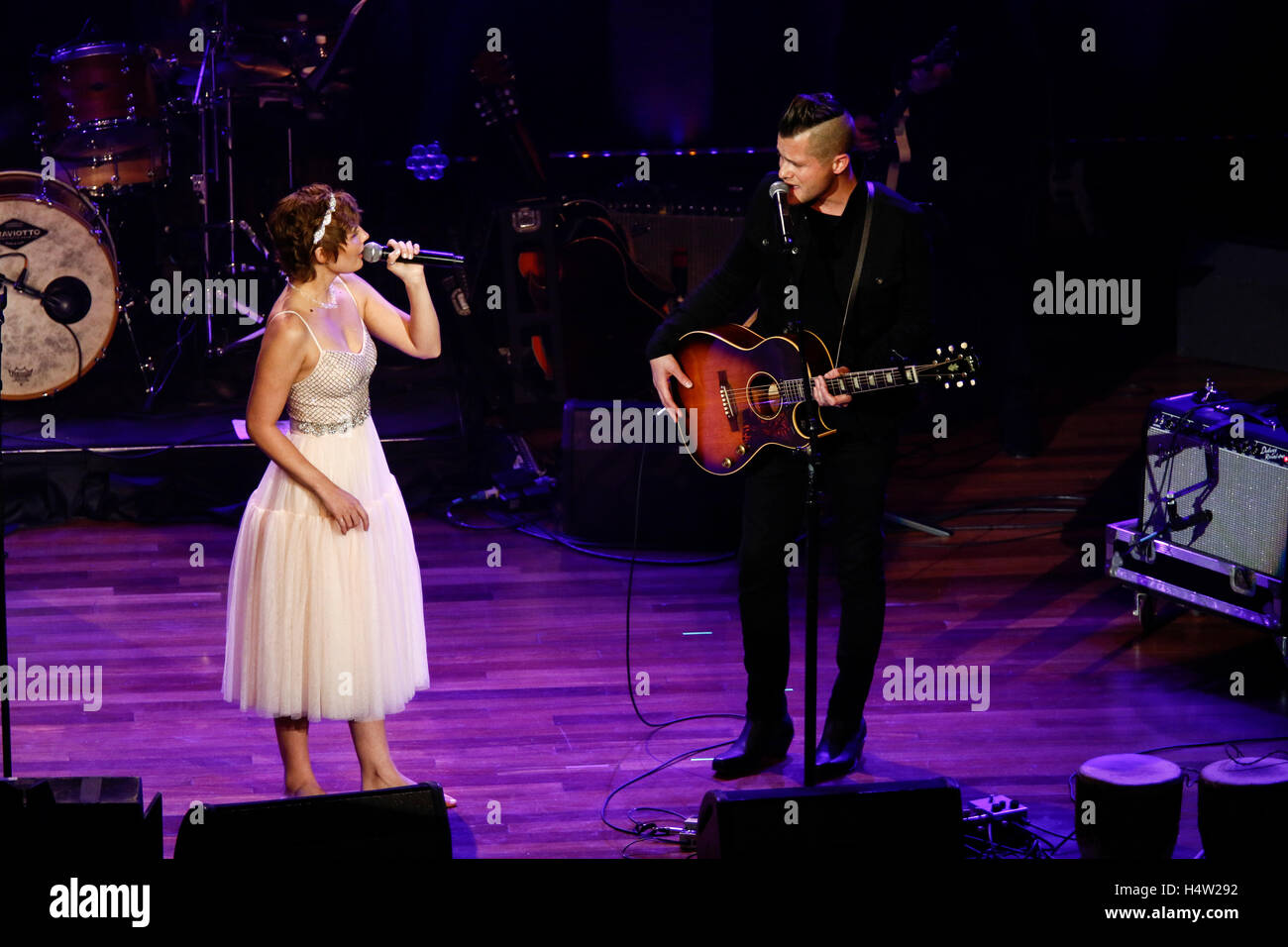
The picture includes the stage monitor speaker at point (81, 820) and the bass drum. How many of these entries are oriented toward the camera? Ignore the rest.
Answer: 1

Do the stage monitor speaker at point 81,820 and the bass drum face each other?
yes

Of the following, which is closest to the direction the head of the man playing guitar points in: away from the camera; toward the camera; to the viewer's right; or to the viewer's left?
to the viewer's left

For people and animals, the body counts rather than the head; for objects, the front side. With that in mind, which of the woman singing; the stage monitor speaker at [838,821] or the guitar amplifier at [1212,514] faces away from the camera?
the stage monitor speaker

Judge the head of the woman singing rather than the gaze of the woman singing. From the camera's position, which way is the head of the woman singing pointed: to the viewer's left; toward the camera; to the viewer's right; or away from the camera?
to the viewer's right

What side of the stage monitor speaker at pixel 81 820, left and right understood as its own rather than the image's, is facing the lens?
back

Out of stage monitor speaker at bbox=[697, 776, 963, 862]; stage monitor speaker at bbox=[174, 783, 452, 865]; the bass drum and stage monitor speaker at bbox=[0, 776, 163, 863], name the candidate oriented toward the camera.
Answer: the bass drum

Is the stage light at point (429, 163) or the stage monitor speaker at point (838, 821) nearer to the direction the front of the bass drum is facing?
the stage monitor speaker

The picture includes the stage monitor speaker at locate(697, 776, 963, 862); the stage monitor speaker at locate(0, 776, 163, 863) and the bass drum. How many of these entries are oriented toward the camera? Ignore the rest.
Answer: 1

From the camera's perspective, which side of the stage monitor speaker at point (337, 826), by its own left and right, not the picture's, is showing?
back

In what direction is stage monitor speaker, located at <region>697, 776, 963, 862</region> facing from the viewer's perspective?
away from the camera
